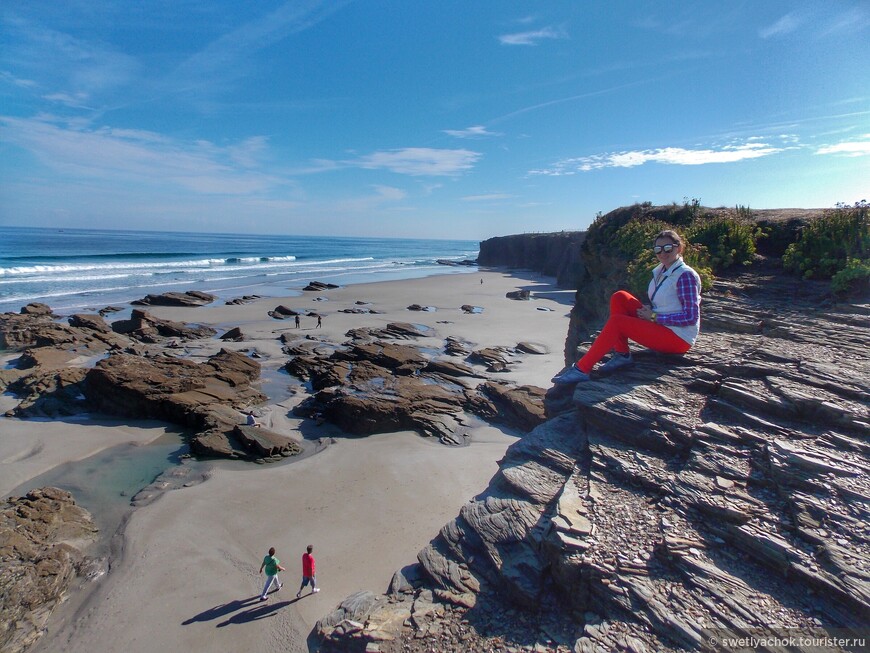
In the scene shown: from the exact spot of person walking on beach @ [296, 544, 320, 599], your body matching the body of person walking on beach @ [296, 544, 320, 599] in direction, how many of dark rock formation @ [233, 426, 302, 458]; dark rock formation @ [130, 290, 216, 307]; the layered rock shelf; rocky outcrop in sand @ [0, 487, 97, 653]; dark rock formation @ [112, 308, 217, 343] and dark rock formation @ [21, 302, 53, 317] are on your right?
1

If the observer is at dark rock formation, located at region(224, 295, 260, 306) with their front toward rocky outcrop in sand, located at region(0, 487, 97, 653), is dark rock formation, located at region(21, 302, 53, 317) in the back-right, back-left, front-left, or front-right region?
front-right

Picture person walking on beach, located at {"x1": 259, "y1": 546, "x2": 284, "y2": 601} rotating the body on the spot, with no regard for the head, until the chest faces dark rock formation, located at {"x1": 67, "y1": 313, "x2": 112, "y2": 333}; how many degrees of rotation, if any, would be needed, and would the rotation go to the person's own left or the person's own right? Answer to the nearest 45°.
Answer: approximately 45° to the person's own left

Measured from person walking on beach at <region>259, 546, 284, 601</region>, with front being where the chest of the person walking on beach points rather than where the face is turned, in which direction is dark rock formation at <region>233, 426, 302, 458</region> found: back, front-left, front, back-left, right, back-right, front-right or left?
front-left

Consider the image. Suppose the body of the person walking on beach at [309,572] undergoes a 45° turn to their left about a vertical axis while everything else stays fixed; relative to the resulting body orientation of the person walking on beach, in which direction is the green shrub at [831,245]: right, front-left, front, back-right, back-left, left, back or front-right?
right

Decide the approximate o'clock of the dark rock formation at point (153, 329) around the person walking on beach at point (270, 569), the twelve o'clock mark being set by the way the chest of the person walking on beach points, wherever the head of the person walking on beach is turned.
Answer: The dark rock formation is roughly at 10 o'clock from the person walking on beach.

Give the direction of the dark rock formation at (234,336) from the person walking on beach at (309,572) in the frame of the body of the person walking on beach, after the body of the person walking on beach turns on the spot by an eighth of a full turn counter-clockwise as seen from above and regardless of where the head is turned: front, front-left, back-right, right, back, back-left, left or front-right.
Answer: front

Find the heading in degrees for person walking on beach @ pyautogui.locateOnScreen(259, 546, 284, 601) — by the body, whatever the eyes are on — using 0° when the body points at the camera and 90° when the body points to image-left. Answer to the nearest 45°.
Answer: approximately 225°

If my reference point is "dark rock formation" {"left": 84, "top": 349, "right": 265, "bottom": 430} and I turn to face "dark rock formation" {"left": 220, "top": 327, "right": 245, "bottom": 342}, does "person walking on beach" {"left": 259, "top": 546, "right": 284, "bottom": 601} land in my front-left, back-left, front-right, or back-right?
back-right

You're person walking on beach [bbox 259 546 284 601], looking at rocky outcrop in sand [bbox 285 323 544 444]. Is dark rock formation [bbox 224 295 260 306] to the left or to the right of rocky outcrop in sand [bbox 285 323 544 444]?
left

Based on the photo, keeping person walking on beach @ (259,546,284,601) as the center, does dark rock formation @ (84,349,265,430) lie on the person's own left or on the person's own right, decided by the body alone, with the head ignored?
on the person's own left

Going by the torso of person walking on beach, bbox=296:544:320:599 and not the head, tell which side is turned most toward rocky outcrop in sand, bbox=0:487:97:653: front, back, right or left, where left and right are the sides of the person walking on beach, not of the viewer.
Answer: left

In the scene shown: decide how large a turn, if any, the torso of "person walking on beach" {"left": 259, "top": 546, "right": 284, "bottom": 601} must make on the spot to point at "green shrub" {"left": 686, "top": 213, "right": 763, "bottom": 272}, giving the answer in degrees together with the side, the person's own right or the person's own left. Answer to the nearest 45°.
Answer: approximately 45° to the person's own right

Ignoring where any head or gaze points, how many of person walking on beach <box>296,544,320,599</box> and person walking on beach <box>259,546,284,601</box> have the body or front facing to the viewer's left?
0

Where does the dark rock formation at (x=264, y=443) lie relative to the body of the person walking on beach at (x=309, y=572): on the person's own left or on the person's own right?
on the person's own left

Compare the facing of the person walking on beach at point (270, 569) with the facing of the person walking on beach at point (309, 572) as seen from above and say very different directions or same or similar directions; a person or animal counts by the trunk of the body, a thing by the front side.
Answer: same or similar directions

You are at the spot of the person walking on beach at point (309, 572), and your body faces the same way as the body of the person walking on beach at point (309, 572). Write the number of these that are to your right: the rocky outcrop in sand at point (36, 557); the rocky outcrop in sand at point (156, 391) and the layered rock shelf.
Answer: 1

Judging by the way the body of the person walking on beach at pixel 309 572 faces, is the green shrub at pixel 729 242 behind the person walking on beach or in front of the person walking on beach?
in front

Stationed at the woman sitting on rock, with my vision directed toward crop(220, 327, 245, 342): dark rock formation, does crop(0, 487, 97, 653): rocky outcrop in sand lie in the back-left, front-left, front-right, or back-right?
front-left

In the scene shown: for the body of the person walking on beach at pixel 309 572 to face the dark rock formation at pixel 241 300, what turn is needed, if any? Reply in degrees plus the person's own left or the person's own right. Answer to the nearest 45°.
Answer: approximately 45° to the person's own left

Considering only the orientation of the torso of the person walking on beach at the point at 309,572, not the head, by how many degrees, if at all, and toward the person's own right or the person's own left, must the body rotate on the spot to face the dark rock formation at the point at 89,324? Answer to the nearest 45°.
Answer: approximately 90° to the person's own left

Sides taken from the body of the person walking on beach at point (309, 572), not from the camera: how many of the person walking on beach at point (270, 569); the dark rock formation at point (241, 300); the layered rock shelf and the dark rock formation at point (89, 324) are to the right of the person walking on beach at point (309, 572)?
1
